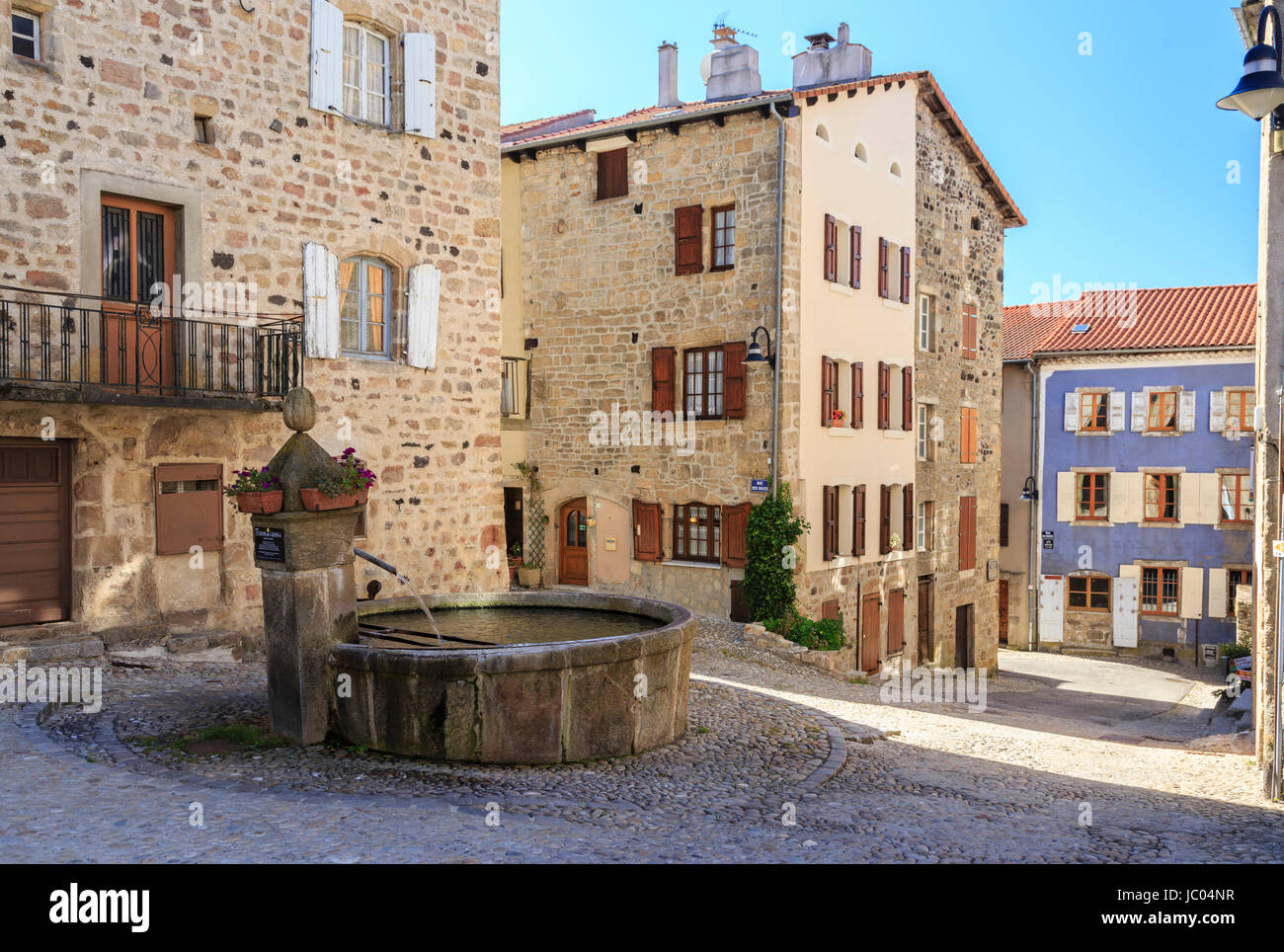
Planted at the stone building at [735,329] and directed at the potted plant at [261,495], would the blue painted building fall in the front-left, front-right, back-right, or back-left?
back-left

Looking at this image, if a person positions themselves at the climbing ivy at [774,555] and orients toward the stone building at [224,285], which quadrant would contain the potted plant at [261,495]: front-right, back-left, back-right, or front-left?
front-left

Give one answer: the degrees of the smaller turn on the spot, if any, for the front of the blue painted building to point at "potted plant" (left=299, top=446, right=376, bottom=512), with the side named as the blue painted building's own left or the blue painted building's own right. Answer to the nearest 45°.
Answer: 0° — it already faces it

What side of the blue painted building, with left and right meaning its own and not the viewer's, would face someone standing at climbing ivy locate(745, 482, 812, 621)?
front

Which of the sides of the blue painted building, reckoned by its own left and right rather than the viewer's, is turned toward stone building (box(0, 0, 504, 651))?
front

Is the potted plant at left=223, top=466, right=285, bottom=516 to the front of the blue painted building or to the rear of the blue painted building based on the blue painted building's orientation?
to the front

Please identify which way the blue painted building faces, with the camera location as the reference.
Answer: facing the viewer

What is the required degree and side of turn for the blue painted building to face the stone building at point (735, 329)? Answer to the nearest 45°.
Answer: approximately 45° to its right
